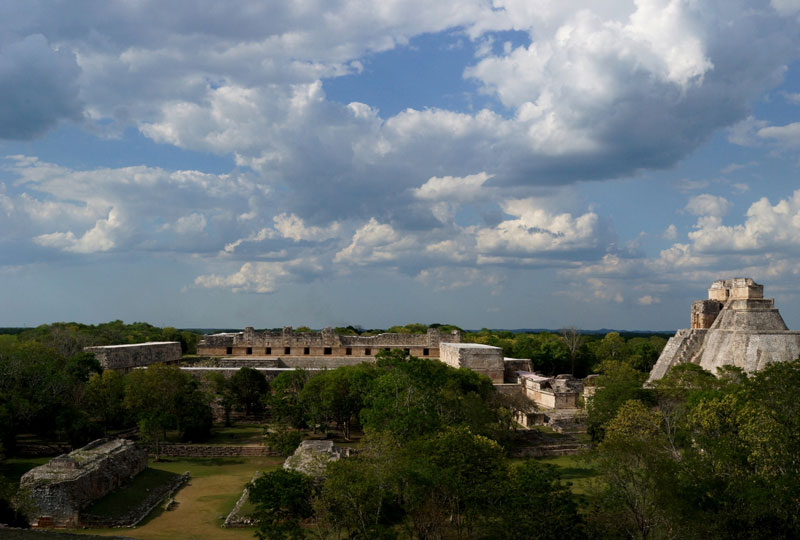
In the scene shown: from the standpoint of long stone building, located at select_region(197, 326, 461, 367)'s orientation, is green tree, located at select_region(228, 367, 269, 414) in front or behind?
in front

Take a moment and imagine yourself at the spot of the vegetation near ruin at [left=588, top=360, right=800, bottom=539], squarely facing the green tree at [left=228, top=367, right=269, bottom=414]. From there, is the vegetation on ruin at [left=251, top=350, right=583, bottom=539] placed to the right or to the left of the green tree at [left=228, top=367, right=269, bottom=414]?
left

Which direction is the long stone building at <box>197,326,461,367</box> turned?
toward the camera

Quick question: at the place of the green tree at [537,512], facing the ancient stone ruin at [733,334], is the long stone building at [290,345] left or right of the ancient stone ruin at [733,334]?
left

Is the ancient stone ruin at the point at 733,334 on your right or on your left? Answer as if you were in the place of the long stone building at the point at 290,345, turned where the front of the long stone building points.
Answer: on your left

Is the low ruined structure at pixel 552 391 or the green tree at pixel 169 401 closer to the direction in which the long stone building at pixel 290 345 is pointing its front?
the green tree

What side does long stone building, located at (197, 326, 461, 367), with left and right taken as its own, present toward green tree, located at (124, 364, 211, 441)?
front

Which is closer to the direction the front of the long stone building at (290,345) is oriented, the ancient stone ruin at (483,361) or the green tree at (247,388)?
the green tree

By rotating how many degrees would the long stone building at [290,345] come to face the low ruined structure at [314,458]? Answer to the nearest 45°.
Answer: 0° — it already faces it

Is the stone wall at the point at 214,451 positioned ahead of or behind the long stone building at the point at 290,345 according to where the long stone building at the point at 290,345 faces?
ahead

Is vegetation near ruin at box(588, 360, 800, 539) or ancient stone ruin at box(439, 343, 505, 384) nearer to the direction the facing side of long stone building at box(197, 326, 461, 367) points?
the vegetation near ruin

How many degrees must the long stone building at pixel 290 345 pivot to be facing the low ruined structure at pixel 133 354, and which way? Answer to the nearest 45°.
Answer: approximately 45° to its right

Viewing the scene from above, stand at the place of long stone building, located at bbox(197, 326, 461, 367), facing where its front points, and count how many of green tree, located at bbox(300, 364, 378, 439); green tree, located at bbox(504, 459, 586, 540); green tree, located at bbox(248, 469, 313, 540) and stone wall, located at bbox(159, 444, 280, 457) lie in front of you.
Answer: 4

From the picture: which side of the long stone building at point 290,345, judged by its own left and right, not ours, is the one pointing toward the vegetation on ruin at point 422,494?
front
